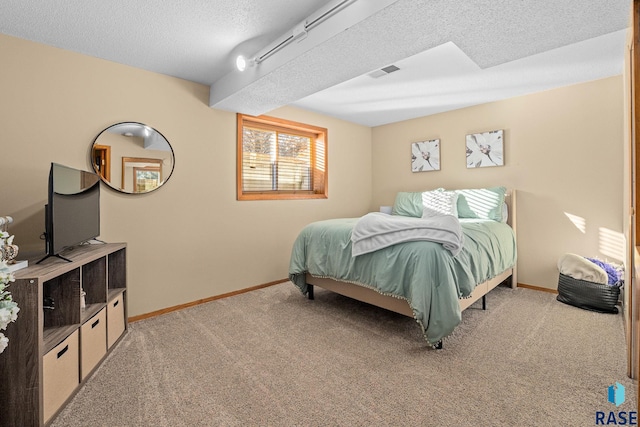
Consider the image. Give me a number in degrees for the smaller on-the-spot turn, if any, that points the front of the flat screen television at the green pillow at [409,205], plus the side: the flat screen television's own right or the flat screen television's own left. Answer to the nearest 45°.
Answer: approximately 45° to the flat screen television's own left

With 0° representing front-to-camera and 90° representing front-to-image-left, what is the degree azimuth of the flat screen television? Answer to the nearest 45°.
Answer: approximately 315°

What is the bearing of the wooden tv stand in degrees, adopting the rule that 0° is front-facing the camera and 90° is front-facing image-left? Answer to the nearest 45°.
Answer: approximately 315°

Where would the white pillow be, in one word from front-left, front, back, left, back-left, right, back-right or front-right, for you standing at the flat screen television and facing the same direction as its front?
front-left

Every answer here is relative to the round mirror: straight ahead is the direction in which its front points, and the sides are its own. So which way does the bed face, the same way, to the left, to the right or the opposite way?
to the right

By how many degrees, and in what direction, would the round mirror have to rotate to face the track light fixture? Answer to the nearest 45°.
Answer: approximately 45° to its left

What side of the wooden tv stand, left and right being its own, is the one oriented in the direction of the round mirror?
left

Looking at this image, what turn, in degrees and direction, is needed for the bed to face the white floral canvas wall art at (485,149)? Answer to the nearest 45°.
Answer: approximately 180°
